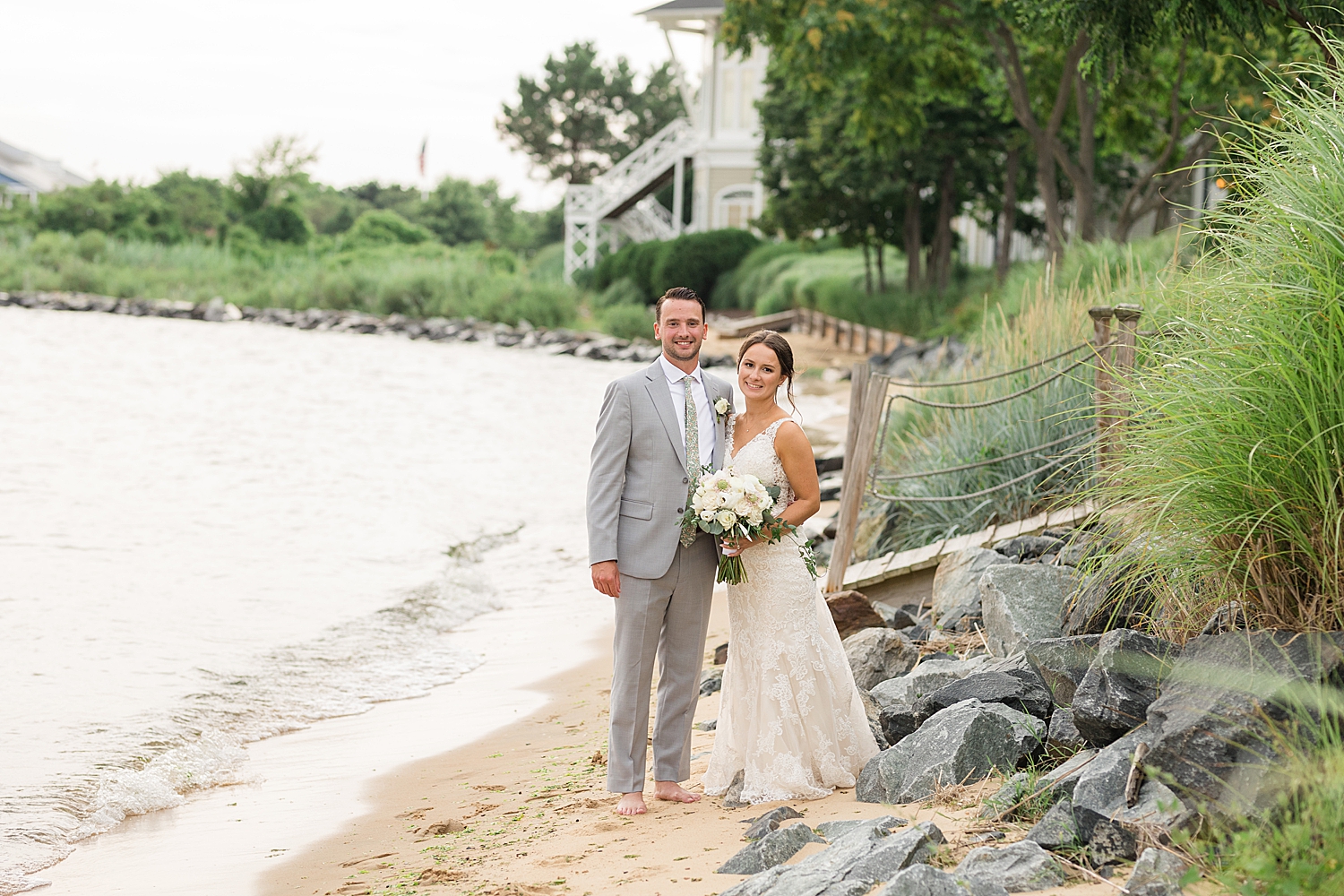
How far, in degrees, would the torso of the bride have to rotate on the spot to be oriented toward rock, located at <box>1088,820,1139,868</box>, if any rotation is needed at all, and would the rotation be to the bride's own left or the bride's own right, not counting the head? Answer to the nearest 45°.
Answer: approximately 90° to the bride's own left

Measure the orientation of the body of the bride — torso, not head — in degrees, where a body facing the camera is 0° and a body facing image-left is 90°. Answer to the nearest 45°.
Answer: approximately 45°

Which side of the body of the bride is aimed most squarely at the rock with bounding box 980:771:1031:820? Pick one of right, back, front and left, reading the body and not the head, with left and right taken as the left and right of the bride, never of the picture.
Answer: left

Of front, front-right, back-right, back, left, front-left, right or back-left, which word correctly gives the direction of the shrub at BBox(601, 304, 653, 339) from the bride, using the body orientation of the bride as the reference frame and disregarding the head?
back-right

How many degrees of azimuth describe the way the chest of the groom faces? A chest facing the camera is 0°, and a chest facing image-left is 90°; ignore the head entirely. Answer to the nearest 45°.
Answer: approximately 315°

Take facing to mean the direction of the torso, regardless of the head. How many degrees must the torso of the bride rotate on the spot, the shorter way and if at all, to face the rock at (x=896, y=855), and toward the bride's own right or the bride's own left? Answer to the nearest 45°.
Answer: approximately 45° to the bride's own left

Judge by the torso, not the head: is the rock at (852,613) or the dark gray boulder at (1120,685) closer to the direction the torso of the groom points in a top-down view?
the dark gray boulder
